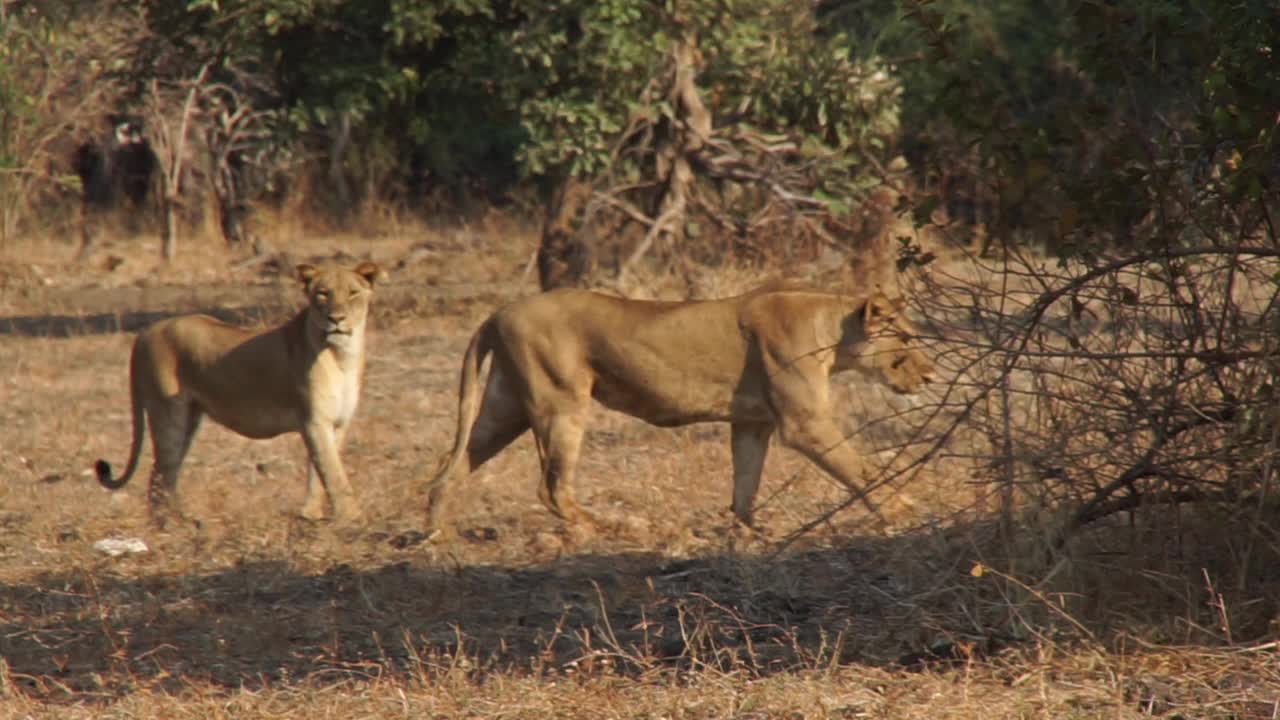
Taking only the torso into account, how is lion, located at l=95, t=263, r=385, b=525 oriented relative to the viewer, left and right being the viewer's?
facing the viewer and to the right of the viewer

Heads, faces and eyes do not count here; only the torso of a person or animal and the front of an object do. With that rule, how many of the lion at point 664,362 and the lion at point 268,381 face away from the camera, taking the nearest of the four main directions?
0

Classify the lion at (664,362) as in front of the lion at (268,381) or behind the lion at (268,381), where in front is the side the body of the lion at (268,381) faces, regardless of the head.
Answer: in front

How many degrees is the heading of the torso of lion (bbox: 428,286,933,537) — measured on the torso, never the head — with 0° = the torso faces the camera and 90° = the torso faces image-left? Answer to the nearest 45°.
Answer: approximately 270°

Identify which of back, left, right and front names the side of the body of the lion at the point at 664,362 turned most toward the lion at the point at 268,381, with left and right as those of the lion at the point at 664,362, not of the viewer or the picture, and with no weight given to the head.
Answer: back
